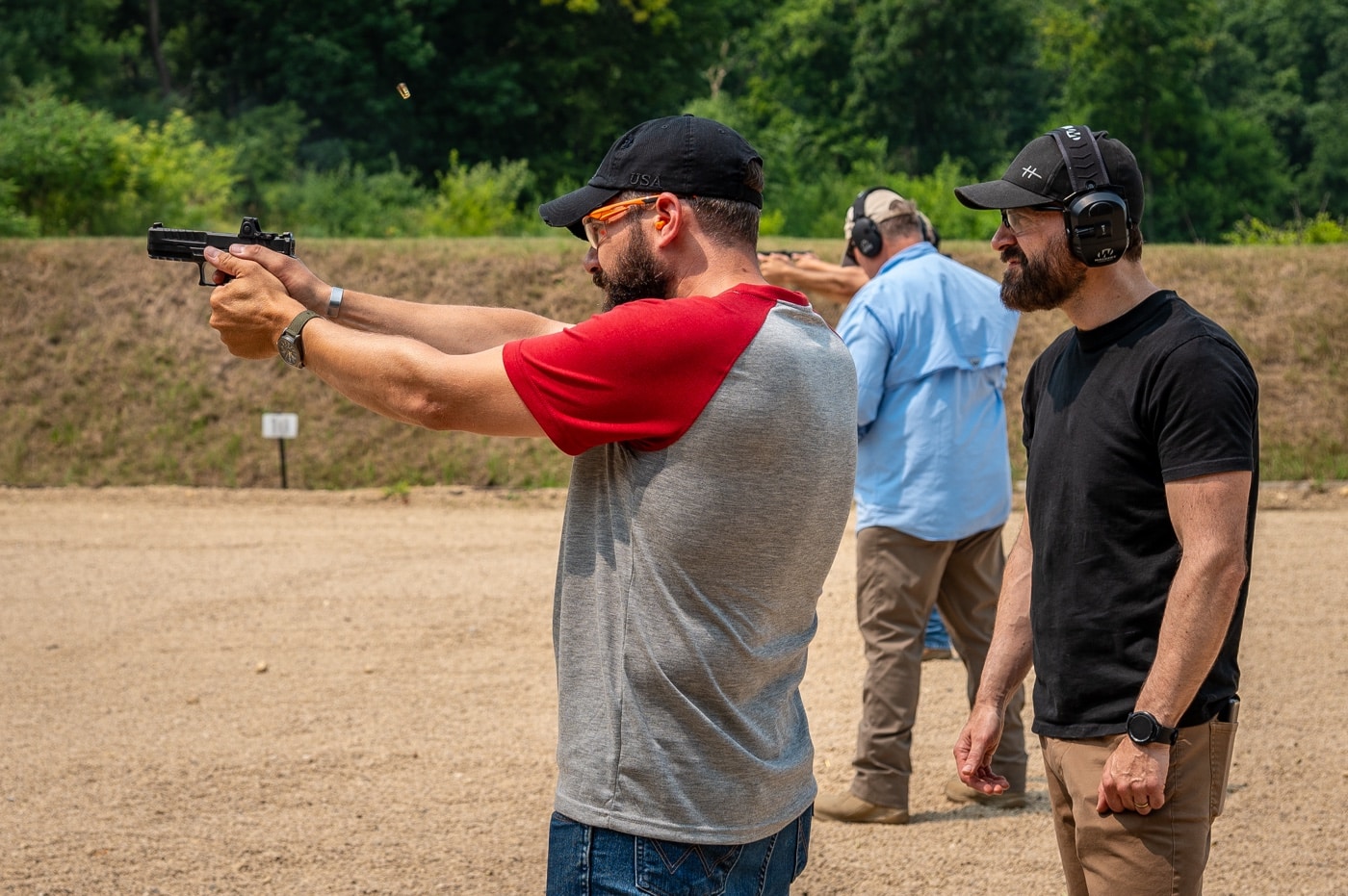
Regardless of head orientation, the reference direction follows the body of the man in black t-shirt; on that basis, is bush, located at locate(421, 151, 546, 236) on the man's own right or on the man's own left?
on the man's own right

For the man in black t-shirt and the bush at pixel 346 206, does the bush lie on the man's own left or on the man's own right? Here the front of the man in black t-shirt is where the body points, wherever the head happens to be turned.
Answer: on the man's own right

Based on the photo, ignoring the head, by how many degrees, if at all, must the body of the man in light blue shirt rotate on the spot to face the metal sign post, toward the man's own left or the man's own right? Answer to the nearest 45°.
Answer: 0° — they already face it

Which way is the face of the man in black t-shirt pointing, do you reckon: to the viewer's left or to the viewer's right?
to the viewer's left

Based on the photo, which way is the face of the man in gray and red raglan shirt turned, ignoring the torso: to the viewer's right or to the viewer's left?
to the viewer's left

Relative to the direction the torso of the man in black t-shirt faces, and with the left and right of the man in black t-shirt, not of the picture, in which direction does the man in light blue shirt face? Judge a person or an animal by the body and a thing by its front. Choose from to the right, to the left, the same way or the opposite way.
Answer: to the right

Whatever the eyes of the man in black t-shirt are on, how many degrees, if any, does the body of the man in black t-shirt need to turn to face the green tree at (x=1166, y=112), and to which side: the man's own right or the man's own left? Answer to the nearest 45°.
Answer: approximately 135° to the man's own right

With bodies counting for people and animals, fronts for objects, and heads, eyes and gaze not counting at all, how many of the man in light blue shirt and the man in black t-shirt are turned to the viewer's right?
0

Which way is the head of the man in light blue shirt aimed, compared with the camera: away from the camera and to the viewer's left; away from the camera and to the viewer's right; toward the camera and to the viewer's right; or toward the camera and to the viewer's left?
away from the camera and to the viewer's left

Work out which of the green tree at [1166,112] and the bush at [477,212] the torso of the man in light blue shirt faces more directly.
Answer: the bush

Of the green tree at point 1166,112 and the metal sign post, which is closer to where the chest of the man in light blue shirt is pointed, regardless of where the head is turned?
the metal sign post

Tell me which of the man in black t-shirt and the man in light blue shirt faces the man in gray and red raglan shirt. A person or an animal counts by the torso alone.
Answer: the man in black t-shirt

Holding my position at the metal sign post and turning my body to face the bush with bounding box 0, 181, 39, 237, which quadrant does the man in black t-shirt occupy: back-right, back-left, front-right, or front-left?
back-left

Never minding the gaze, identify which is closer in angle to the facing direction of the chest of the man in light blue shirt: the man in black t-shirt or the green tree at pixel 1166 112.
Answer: the green tree

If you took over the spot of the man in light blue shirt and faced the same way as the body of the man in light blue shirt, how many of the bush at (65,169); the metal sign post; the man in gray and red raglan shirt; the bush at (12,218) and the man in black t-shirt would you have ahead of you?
3

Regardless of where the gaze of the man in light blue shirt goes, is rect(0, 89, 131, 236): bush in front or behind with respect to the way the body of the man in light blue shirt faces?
in front

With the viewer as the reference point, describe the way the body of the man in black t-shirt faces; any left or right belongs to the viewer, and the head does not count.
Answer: facing the viewer and to the left of the viewer

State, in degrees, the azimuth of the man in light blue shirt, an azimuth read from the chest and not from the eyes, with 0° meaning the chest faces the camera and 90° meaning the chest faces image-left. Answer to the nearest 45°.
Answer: approximately 135°

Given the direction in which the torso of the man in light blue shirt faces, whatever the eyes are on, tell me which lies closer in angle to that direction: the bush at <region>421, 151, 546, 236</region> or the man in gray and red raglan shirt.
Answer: the bush
